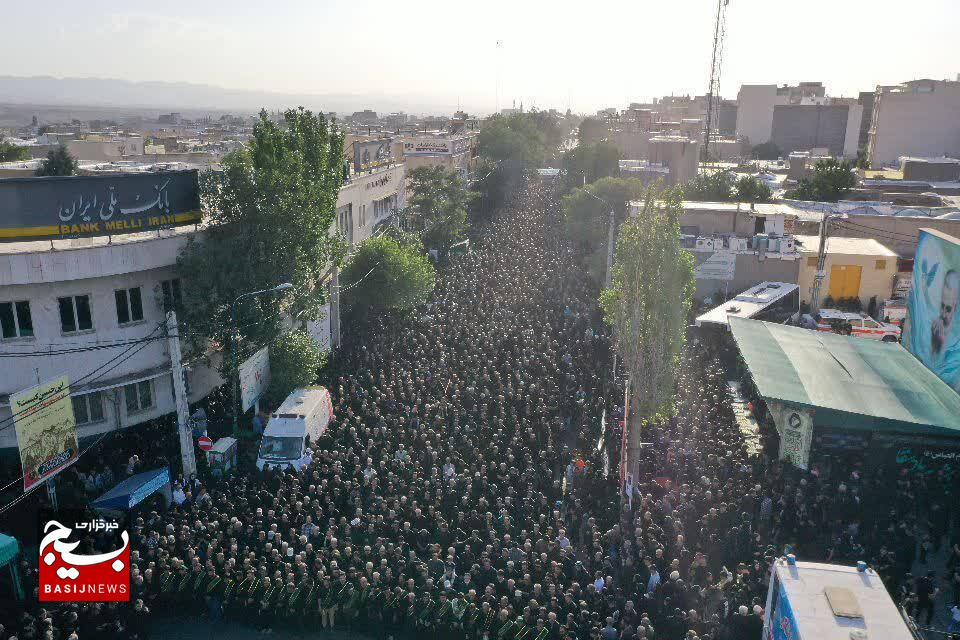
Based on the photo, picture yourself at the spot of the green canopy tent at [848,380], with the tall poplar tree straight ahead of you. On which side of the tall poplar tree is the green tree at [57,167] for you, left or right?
right

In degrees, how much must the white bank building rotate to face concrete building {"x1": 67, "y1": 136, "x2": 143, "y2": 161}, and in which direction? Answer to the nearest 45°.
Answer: approximately 135° to its left

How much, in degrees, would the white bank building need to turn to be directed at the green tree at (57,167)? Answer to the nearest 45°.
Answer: approximately 135° to its left

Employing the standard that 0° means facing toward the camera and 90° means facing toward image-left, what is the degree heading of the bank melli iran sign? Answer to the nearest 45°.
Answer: approximately 315°

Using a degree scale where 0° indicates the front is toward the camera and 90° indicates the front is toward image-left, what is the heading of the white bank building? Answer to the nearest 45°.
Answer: approximately 315°

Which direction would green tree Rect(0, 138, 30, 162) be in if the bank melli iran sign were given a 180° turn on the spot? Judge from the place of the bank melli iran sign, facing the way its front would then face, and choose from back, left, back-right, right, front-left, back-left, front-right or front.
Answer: front-right

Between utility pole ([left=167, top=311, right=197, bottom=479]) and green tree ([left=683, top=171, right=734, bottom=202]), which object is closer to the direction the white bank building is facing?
the utility pole
